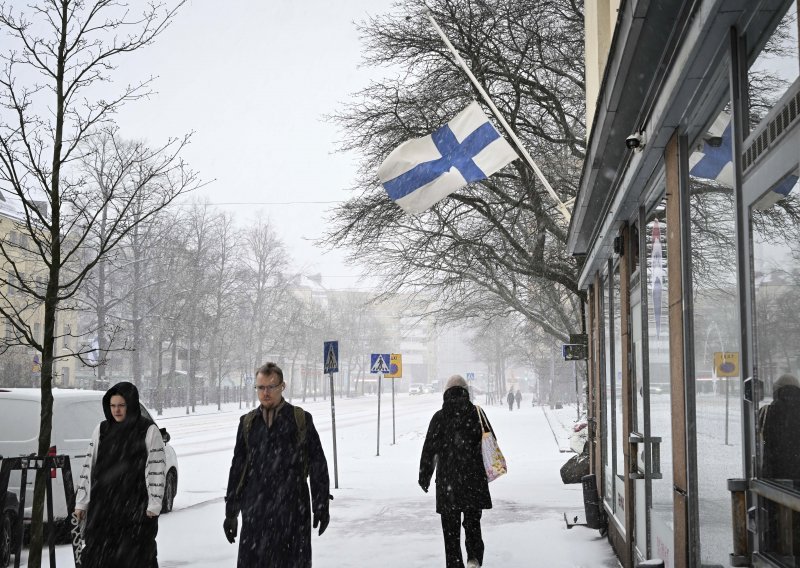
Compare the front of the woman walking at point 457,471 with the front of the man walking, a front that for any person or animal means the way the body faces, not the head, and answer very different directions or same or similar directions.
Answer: very different directions

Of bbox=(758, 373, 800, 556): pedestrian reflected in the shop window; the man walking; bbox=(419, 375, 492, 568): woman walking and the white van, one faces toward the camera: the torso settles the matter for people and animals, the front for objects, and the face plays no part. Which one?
the man walking

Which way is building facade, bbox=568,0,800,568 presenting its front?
to the viewer's left

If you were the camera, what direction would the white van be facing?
facing away from the viewer and to the right of the viewer

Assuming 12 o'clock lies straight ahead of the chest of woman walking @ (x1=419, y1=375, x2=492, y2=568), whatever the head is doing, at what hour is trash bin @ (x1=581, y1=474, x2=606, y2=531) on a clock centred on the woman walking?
The trash bin is roughly at 1 o'clock from the woman walking.

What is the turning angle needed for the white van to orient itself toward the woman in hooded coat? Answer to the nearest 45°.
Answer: approximately 135° to its right

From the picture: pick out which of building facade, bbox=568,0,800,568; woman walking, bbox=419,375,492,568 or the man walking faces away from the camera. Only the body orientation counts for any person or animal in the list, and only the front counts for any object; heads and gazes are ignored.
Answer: the woman walking

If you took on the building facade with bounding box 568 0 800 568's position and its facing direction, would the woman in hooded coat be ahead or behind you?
ahead

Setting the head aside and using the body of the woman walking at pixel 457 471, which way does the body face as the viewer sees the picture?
away from the camera

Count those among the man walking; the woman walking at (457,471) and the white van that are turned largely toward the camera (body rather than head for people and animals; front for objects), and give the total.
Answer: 1

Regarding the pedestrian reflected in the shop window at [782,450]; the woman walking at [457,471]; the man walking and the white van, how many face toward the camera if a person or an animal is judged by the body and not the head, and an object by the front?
1

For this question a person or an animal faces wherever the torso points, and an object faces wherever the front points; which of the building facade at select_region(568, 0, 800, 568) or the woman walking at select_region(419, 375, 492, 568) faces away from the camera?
the woman walking
